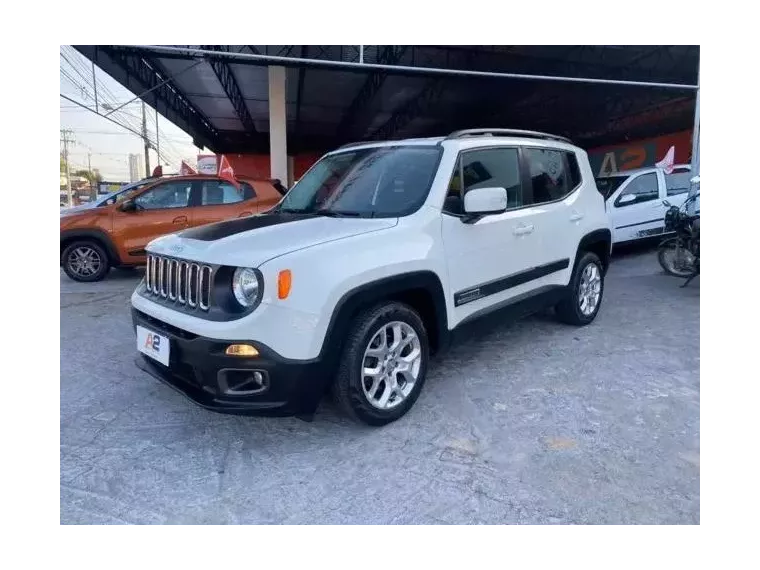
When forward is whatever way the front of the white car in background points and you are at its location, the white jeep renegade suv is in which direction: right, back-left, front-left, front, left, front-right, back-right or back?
front-left

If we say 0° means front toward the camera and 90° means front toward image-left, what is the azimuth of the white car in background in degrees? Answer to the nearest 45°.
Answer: approximately 45°

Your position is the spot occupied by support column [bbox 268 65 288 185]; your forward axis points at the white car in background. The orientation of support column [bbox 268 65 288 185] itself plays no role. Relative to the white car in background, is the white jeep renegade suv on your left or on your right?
right

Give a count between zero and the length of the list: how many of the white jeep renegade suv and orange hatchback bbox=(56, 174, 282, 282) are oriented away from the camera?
0

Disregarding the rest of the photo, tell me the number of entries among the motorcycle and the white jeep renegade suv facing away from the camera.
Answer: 0

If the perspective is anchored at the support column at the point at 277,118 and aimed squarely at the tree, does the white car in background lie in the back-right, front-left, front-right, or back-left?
back-right

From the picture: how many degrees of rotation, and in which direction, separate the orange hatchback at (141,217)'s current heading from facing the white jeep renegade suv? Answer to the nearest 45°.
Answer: approximately 90° to its left

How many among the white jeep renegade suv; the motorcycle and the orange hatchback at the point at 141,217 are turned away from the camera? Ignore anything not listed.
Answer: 0

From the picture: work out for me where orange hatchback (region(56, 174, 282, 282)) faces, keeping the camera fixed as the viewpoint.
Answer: facing to the left of the viewer
